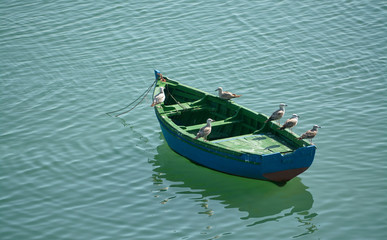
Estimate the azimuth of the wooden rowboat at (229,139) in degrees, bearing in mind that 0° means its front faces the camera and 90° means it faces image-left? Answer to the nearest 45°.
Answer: approximately 135°
